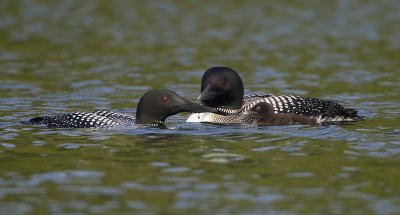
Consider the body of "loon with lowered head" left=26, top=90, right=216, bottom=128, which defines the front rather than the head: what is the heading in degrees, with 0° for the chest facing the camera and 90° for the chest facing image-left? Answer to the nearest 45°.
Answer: approximately 270°
